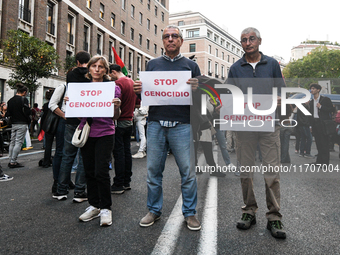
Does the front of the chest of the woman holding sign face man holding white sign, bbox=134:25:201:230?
no

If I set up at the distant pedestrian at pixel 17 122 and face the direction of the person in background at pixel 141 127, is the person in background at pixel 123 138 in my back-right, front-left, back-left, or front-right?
front-right

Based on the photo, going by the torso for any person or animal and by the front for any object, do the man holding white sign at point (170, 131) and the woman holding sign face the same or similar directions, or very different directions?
same or similar directions

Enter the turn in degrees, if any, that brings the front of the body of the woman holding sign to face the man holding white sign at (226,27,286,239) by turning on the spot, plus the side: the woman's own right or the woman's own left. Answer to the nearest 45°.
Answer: approximately 45° to the woman's own left

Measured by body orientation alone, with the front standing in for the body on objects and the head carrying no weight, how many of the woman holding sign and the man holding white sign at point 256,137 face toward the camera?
2

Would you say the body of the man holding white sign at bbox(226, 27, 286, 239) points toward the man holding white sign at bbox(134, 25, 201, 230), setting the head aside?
no

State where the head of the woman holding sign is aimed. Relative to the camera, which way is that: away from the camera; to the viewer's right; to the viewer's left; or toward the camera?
toward the camera

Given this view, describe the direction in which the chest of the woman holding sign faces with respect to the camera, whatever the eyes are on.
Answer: toward the camera

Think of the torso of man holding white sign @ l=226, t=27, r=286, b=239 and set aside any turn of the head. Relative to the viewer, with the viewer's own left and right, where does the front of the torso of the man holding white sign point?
facing the viewer

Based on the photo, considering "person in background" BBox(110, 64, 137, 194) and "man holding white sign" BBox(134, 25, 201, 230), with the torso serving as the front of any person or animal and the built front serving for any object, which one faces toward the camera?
the man holding white sign

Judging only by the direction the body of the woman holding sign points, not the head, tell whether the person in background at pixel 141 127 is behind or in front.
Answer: behind
